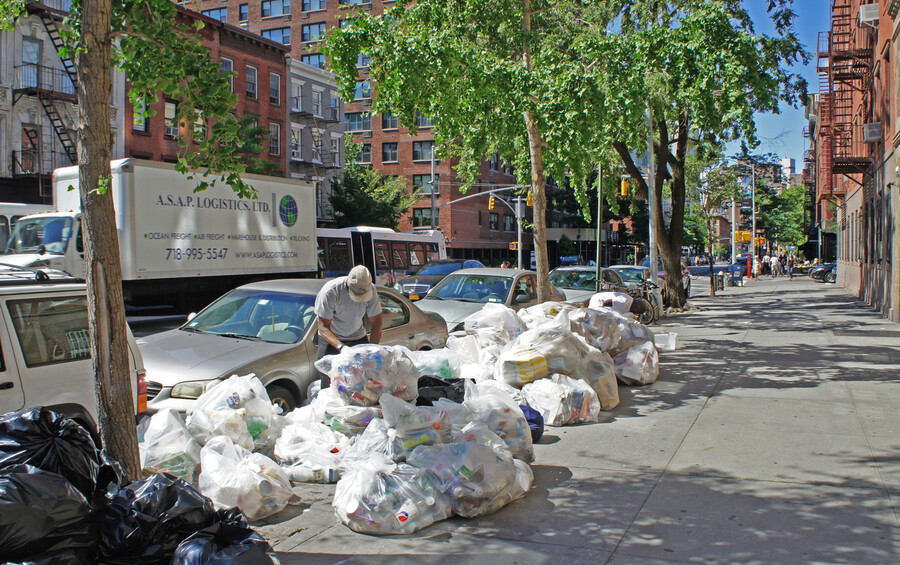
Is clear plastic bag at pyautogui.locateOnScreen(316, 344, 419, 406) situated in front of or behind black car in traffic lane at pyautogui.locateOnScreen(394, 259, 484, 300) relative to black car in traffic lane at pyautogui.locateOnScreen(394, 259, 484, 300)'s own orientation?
in front

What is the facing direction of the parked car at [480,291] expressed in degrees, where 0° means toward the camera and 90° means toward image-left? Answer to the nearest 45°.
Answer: approximately 45°

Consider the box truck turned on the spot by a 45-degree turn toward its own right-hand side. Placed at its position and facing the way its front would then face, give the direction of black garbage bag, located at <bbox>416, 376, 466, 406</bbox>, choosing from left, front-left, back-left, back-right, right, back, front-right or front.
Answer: left

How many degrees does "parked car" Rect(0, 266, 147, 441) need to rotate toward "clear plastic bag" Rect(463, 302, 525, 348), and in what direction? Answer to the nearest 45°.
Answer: approximately 180°

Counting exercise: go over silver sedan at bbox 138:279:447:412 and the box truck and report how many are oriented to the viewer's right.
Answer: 0

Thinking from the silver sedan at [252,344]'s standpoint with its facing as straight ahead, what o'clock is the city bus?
The city bus is roughly at 5 o'clock from the silver sedan.

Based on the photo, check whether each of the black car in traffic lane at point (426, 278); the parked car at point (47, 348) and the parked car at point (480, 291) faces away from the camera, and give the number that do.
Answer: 0

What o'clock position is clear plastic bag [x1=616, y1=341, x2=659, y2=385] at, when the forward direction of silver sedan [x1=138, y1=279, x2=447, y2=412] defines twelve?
The clear plastic bag is roughly at 7 o'clock from the silver sedan.

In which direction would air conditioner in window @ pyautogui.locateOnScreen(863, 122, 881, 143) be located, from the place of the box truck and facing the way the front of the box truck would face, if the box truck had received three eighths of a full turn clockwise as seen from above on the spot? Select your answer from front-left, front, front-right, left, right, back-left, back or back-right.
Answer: right

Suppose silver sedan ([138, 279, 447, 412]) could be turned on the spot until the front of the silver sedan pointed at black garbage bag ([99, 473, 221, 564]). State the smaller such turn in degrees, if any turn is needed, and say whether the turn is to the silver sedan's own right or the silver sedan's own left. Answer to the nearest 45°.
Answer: approximately 45° to the silver sedan's own left

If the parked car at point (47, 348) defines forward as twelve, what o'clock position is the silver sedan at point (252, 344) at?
The silver sedan is roughly at 6 o'clock from the parked car.

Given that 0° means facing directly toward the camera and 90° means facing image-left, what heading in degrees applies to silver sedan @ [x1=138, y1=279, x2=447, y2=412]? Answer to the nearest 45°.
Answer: approximately 45°

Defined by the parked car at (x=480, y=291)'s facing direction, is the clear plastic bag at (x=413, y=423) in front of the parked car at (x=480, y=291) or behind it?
in front
